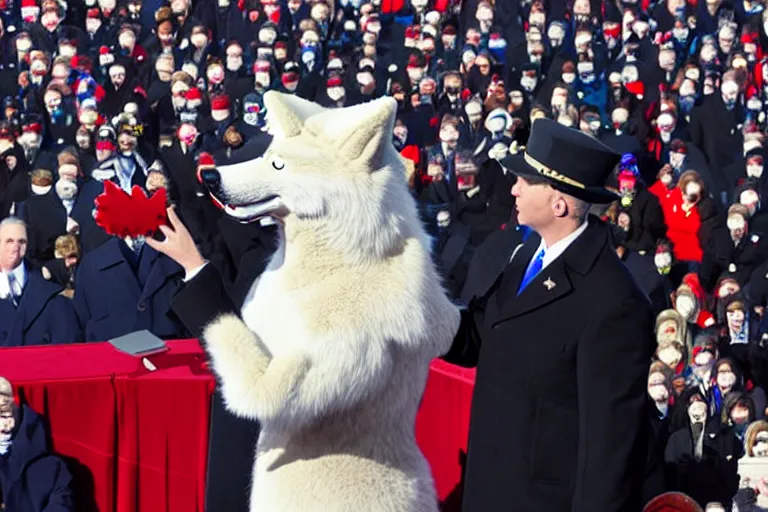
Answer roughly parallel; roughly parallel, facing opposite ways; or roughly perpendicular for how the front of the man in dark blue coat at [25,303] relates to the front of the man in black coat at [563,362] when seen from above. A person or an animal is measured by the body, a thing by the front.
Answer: roughly perpendicular

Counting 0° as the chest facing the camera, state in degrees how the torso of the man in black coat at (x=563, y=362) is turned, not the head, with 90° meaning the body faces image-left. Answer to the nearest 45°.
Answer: approximately 45°

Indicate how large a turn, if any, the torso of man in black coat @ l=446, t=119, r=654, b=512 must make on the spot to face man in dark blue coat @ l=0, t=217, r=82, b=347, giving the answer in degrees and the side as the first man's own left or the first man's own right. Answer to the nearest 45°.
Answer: approximately 90° to the first man's own right

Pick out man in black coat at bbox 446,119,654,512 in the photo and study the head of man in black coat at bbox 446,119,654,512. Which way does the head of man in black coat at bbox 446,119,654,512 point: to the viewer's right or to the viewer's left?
to the viewer's left

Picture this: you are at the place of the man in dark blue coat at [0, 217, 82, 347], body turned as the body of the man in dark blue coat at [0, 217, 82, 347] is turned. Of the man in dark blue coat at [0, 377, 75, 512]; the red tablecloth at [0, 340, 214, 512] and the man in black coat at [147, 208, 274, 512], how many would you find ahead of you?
3
